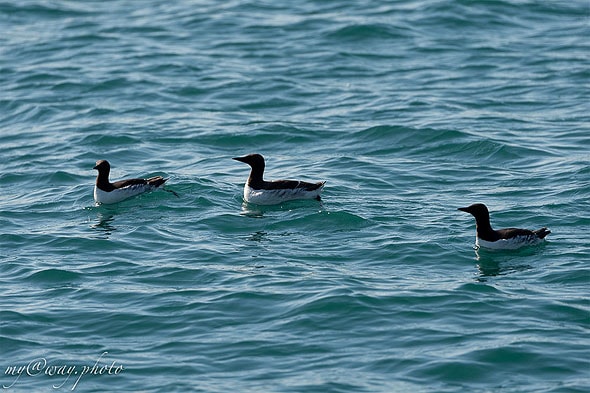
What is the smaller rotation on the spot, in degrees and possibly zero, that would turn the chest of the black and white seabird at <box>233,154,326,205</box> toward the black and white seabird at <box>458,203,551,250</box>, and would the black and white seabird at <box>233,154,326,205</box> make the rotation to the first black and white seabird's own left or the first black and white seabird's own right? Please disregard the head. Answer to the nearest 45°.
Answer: approximately 135° to the first black and white seabird's own left

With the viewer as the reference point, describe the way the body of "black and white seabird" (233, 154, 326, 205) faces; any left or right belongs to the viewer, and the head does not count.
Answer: facing to the left of the viewer

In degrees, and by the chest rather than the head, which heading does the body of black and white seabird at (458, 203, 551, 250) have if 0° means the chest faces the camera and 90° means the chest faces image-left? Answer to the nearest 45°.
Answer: approximately 90°

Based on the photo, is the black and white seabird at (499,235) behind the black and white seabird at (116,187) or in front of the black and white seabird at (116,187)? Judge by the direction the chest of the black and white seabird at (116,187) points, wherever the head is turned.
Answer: behind

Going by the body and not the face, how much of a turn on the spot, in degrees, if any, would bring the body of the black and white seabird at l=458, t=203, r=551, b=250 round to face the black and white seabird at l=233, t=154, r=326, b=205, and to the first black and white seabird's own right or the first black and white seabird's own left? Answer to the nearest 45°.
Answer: approximately 45° to the first black and white seabird's own right

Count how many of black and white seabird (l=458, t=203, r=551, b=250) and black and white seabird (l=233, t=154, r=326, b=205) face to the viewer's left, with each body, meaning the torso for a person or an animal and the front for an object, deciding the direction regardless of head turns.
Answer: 2

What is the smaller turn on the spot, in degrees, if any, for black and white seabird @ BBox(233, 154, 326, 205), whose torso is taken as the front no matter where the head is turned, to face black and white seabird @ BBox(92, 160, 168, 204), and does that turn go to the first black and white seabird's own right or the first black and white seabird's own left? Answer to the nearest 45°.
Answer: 0° — it already faces it

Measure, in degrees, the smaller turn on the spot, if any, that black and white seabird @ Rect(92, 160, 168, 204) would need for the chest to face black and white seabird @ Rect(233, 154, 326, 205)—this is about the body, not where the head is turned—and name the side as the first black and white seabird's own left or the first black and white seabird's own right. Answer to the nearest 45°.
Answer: approximately 180°

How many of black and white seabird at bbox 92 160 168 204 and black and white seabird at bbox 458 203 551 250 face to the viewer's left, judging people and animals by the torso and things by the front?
2

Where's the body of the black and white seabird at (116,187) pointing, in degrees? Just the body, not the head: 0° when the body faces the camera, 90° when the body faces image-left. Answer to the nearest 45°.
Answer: approximately 90°
